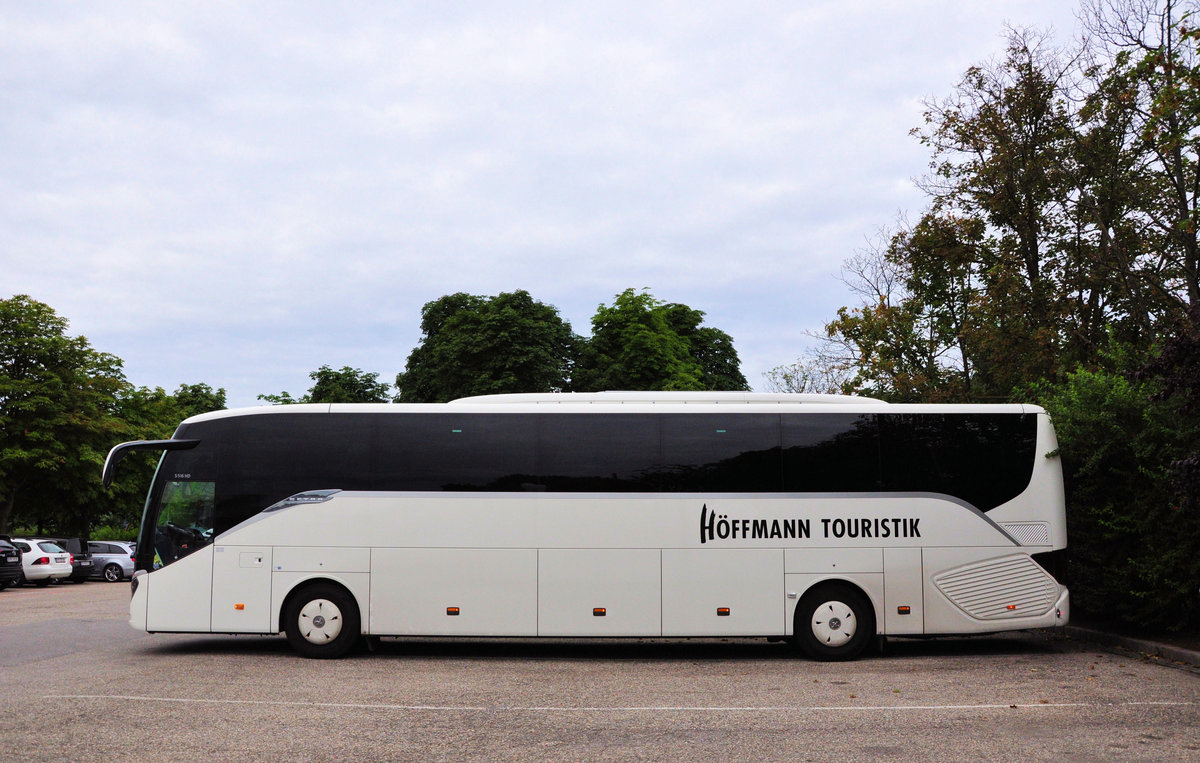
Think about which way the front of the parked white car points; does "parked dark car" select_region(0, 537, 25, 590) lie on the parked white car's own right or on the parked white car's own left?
on the parked white car's own left

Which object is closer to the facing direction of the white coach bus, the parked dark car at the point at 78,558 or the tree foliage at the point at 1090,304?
the parked dark car

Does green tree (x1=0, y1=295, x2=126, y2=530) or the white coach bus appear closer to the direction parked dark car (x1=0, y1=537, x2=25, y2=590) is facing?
the green tree

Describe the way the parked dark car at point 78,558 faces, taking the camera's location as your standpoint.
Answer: facing away from the viewer and to the left of the viewer

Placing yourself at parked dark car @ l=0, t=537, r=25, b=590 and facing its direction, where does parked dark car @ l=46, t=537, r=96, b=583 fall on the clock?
parked dark car @ l=46, t=537, r=96, b=583 is roughly at 2 o'clock from parked dark car @ l=0, t=537, r=25, b=590.

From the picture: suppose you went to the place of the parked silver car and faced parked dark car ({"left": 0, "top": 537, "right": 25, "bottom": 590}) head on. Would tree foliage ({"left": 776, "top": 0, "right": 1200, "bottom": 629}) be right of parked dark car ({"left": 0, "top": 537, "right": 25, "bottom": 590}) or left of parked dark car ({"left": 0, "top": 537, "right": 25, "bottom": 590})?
left

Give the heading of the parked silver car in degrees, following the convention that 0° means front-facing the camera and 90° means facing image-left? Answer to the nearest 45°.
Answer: approximately 135°

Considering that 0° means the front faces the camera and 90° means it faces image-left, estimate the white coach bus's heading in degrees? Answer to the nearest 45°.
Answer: approximately 90°

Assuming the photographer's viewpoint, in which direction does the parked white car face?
facing away from the viewer and to the left of the viewer

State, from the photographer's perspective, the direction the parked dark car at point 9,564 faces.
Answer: facing away from the viewer and to the left of the viewer
